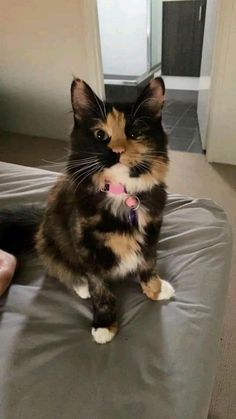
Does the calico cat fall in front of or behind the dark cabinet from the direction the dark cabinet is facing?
in front

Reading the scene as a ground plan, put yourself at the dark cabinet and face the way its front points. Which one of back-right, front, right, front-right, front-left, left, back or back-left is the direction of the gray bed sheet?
front

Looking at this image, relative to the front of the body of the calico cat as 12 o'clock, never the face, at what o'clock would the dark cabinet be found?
The dark cabinet is roughly at 8 o'clock from the calico cat.

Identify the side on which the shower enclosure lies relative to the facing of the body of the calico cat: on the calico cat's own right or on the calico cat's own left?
on the calico cat's own left

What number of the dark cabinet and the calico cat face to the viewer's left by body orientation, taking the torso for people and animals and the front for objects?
0

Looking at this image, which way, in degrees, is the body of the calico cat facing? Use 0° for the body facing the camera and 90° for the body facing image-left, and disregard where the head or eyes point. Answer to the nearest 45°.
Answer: approximately 315°

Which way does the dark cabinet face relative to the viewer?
toward the camera

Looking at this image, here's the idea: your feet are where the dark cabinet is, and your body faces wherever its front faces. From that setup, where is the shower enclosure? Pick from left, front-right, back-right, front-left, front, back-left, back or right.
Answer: right
